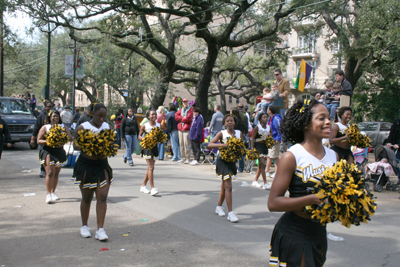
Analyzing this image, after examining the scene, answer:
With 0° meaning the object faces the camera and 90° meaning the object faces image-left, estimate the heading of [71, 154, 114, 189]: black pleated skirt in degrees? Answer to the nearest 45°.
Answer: approximately 0°

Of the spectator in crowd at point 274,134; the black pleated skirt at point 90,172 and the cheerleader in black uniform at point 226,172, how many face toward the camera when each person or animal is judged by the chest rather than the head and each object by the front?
2

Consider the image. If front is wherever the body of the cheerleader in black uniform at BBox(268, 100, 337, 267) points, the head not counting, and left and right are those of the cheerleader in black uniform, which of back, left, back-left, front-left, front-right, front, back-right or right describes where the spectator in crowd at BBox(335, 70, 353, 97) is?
back-left

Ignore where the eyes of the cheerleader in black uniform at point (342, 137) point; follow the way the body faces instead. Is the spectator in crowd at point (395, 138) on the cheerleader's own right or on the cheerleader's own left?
on the cheerleader's own left

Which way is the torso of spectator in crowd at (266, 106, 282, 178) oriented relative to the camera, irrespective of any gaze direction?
to the viewer's left

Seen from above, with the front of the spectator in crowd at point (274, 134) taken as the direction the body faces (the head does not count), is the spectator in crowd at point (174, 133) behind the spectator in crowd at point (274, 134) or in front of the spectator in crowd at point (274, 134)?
in front
